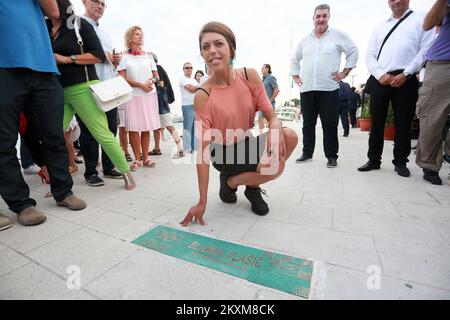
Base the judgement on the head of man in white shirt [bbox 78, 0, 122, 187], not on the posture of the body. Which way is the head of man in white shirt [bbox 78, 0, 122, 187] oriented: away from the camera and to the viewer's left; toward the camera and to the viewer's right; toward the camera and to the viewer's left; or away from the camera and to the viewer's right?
toward the camera and to the viewer's right

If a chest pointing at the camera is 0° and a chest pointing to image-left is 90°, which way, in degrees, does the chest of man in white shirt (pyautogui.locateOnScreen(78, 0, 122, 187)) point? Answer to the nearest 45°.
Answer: approximately 315°

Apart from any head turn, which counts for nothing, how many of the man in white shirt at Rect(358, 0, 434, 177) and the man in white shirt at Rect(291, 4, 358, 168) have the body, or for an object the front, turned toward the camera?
2

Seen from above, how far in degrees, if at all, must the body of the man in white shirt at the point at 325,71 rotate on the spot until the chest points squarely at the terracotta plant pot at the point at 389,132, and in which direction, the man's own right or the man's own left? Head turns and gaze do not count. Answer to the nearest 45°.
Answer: approximately 135° to the man's own left

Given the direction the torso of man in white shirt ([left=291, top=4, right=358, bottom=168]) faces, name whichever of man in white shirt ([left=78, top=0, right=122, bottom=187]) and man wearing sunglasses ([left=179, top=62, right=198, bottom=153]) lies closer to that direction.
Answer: the man in white shirt

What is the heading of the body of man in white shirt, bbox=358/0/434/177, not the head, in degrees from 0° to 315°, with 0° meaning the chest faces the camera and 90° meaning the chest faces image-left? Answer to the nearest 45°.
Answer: approximately 0°
